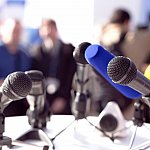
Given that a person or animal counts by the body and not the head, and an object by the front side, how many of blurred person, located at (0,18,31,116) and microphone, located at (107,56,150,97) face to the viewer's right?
0

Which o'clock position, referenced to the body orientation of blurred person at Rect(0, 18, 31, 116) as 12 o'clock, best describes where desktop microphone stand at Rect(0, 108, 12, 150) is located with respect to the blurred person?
The desktop microphone stand is roughly at 12 o'clock from the blurred person.

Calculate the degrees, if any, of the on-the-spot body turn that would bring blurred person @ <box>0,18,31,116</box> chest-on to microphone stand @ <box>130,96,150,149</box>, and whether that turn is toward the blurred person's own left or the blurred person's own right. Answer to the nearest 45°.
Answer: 0° — they already face it

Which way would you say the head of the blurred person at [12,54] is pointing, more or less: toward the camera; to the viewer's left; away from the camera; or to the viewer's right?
toward the camera

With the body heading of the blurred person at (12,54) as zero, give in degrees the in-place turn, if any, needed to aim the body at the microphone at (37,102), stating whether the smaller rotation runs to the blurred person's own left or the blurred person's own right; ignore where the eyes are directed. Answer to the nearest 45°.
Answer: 0° — they already face it

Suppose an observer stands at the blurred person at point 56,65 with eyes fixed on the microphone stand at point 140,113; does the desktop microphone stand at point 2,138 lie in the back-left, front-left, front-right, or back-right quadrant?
front-right

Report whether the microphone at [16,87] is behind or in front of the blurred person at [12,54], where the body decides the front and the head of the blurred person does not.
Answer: in front

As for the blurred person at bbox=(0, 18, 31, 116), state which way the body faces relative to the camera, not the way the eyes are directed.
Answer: toward the camera
